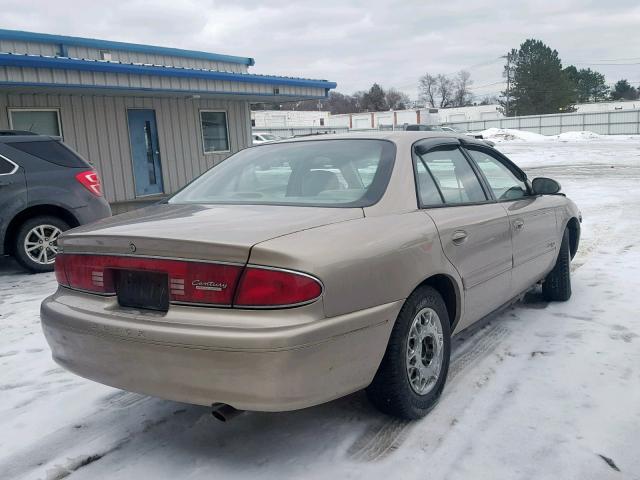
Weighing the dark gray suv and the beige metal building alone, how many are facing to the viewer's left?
1

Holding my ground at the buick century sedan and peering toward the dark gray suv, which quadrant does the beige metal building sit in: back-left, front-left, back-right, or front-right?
front-right

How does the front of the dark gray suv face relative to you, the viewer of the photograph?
facing to the left of the viewer

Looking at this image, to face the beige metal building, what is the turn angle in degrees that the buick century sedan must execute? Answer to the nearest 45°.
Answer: approximately 45° to its left

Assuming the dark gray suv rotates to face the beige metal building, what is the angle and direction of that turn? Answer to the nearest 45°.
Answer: approximately 90° to its right

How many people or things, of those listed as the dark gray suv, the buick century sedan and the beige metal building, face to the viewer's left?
1

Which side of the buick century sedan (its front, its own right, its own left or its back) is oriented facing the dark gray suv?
left

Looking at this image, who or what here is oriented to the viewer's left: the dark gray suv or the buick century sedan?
the dark gray suv

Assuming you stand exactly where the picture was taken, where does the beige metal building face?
facing the viewer and to the right of the viewer

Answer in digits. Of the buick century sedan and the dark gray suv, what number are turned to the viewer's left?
1

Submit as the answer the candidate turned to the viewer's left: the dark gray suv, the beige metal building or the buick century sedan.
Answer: the dark gray suv

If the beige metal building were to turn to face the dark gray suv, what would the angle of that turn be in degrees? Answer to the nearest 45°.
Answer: approximately 45° to its right

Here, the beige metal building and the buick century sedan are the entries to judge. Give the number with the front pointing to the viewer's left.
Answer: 0
